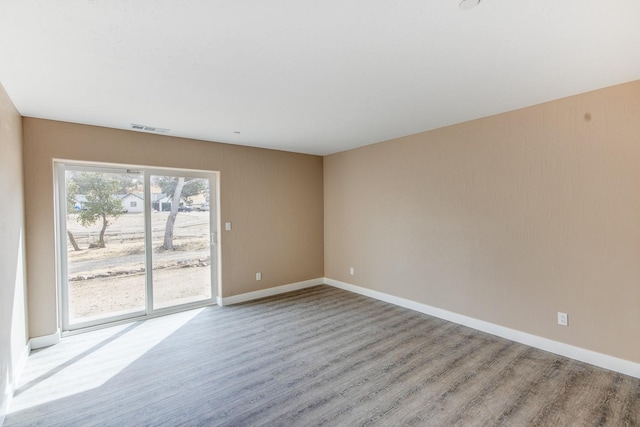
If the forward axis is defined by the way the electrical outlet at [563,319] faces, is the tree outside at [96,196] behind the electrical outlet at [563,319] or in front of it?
in front

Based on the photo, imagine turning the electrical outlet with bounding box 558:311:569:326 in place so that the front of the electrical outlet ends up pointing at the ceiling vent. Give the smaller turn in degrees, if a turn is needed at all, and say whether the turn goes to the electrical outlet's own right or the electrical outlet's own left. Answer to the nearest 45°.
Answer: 0° — it already faces it

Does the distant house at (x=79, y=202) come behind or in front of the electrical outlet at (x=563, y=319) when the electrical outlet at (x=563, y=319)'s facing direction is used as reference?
in front

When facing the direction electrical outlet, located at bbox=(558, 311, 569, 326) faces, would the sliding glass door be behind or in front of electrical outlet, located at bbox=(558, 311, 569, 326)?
in front

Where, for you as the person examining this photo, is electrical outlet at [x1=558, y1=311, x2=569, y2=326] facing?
facing the viewer and to the left of the viewer
